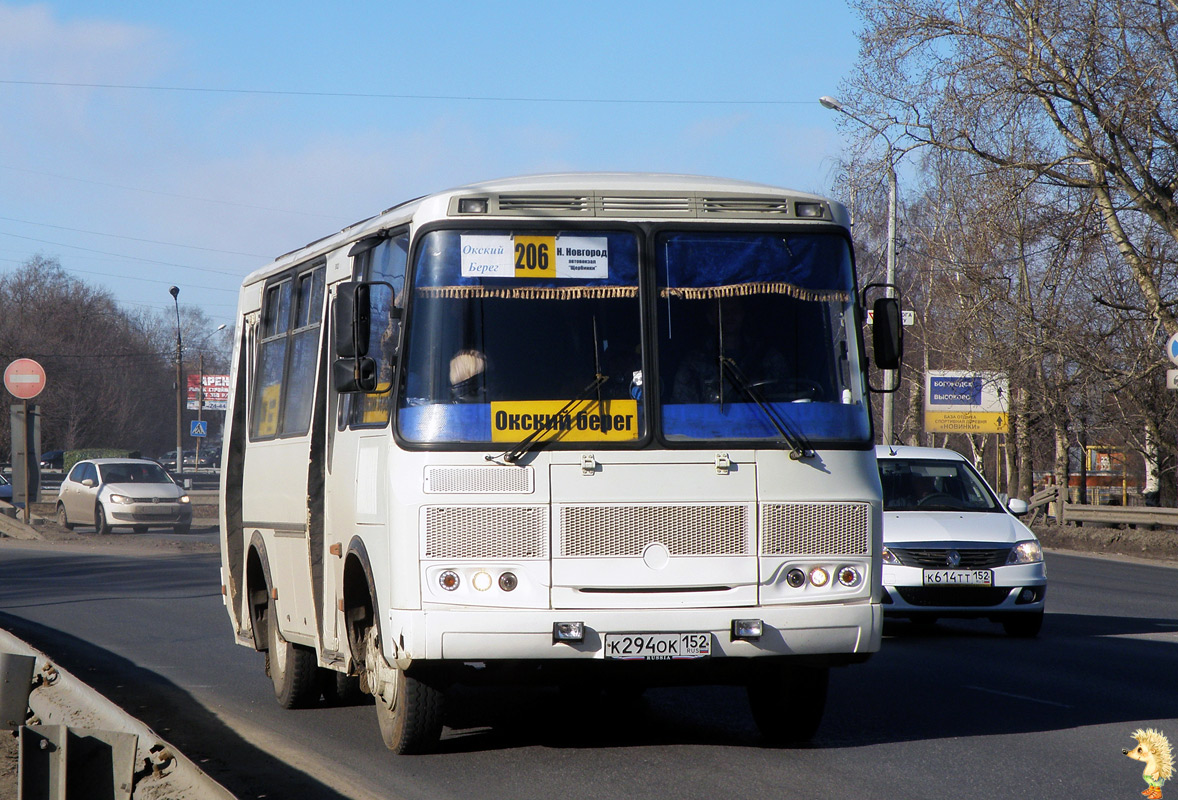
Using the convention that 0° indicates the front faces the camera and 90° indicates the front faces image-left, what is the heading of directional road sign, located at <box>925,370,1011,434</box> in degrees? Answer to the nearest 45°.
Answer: approximately 0°

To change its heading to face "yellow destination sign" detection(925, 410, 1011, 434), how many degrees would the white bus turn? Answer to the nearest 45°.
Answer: approximately 180°

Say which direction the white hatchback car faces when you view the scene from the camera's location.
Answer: facing the viewer and to the right of the viewer

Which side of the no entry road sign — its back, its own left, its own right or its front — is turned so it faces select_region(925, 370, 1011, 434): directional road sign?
left

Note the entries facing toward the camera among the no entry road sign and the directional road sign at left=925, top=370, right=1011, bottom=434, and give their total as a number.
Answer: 2

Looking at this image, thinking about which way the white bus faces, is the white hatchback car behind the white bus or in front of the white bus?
behind

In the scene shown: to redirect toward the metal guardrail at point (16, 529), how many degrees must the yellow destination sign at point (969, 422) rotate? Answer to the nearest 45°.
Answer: approximately 45° to its right

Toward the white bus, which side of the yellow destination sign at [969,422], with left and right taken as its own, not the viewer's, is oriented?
front

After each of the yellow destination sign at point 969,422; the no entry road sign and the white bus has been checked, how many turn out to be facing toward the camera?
3

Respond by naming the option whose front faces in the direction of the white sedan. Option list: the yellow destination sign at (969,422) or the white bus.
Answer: the yellow destination sign

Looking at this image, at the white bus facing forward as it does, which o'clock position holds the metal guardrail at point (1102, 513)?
The metal guardrail is roughly at 7 o'clock from the white bus.

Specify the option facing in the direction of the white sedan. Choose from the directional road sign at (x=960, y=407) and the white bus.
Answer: the directional road sign

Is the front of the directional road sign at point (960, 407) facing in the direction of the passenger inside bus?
yes

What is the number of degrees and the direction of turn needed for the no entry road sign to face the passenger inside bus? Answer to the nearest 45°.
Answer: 0° — it already faces them
